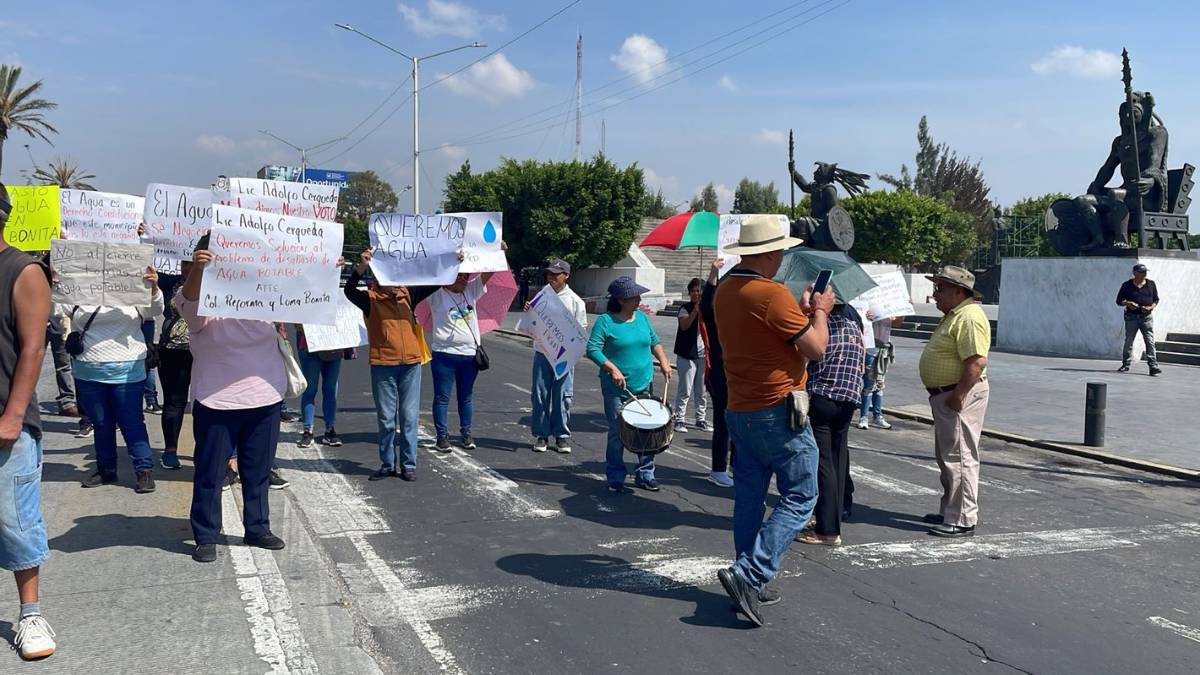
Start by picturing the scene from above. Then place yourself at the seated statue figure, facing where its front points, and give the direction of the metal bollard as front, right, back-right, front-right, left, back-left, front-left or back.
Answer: front-left

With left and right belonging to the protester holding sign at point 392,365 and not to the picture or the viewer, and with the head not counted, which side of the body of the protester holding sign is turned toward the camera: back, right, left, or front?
front

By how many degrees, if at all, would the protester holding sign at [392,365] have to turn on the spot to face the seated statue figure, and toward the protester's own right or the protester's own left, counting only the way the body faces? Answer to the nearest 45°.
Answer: approximately 135° to the protester's own left

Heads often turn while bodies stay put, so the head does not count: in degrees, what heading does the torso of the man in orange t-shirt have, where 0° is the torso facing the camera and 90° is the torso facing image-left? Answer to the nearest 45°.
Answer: approximately 225°

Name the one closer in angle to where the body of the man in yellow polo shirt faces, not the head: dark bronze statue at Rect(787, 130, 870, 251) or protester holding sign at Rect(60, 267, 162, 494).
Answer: the protester holding sign

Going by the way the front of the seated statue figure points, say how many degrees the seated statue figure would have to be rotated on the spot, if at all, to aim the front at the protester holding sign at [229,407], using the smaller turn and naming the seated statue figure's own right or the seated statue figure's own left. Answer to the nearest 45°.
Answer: approximately 45° to the seated statue figure's own left

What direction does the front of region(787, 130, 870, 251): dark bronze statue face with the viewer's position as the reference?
facing to the left of the viewer

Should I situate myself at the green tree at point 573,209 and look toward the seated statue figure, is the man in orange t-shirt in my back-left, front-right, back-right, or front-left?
front-right

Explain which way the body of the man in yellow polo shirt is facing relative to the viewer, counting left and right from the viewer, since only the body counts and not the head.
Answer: facing to the left of the viewer

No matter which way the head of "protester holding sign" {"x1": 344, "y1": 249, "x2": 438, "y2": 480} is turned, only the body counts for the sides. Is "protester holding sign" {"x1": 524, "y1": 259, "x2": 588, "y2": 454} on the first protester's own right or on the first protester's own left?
on the first protester's own left

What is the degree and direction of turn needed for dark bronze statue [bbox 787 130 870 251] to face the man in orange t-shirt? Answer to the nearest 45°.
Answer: approximately 90° to its left

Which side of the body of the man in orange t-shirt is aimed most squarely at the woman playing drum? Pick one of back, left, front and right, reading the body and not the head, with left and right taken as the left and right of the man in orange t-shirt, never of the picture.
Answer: left

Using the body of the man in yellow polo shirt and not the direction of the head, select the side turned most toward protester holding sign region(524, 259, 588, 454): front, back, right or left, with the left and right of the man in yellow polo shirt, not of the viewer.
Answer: front

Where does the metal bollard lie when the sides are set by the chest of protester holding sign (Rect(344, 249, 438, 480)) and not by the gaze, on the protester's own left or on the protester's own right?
on the protester's own left

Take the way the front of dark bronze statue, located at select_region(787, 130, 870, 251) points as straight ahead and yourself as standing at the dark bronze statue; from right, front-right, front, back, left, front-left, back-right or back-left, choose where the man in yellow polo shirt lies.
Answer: left

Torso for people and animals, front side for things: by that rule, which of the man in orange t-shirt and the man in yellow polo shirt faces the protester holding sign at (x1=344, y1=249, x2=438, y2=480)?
the man in yellow polo shirt
